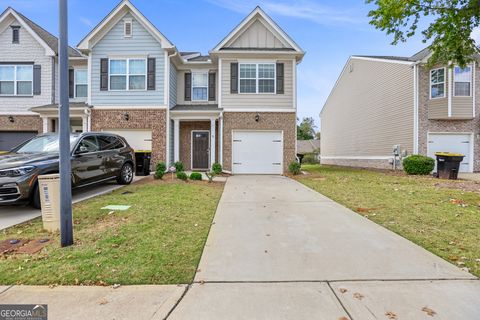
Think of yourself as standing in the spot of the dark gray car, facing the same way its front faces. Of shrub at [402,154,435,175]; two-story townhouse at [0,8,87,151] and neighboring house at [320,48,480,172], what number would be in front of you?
0

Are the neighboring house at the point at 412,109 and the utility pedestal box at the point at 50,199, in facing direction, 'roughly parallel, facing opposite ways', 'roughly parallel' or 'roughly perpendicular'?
roughly parallel

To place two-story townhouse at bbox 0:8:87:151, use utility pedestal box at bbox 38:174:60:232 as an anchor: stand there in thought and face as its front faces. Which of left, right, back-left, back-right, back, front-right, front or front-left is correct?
back

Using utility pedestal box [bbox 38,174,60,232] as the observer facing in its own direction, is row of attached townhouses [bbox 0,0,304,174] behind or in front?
behind

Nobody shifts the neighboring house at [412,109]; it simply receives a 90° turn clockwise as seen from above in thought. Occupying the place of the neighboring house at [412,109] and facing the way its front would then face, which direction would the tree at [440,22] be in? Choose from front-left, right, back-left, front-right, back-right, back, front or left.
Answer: front-left

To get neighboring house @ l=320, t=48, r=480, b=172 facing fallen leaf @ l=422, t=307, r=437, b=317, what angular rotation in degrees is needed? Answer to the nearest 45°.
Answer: approximately 45° to its right

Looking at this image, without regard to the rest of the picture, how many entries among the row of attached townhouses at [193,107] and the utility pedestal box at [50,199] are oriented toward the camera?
2

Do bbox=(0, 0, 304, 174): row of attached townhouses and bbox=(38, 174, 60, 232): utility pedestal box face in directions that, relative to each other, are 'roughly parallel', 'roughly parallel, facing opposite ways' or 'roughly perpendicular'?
roughly parallel

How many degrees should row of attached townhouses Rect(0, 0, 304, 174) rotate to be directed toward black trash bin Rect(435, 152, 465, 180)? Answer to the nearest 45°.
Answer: approximately 90° to its left

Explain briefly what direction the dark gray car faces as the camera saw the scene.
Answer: facing the viewer and to the left of the viewer

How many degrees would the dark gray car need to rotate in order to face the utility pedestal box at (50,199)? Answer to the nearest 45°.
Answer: approximately 45° to its left

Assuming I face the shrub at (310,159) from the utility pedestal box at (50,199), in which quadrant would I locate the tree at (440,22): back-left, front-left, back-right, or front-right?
front-right

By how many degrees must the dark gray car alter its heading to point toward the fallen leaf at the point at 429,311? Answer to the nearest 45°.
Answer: approximately 45° to its left

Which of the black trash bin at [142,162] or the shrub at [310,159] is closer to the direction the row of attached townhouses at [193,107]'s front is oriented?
the black trash bin

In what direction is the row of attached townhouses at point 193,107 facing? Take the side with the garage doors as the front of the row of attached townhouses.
toward the camera
